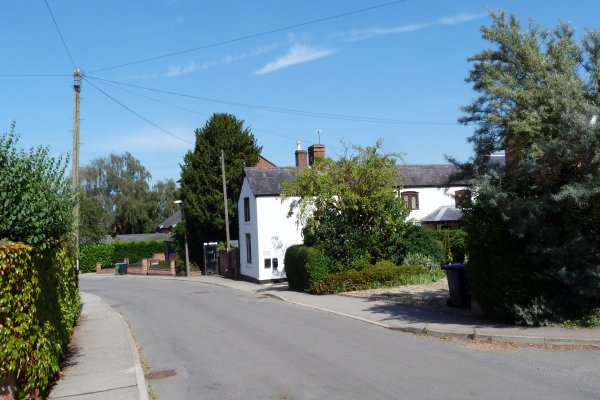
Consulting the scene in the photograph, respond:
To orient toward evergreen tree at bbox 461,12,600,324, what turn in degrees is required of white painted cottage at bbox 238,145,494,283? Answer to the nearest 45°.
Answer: approximately 45° to its left

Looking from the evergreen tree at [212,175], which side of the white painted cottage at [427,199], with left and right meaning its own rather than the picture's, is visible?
right

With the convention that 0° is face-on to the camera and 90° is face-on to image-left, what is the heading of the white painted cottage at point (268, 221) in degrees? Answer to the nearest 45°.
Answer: approximately 0°

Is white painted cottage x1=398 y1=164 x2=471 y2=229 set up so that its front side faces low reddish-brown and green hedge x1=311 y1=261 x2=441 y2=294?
yes
